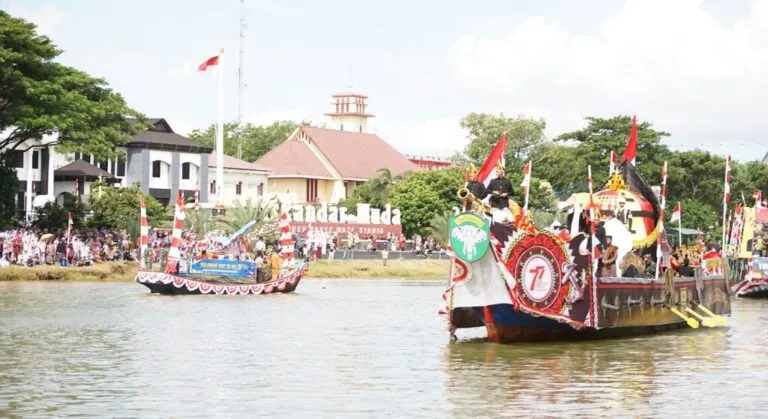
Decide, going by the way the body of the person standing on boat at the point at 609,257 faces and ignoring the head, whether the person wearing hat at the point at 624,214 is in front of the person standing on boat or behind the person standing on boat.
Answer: behind

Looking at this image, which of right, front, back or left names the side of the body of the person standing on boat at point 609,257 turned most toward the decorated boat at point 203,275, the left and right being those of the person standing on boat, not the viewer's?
right

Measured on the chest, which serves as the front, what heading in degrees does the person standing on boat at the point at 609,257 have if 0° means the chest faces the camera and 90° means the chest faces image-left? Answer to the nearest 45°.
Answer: approximately 45°
